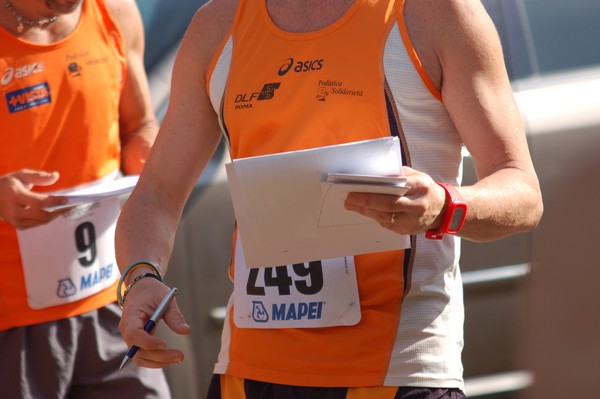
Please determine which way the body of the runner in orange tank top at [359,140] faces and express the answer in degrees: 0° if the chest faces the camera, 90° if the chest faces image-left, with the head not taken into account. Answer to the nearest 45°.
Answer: approximately 45°

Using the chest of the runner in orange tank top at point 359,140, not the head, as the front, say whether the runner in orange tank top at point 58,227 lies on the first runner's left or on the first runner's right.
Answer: on the first runner's right
